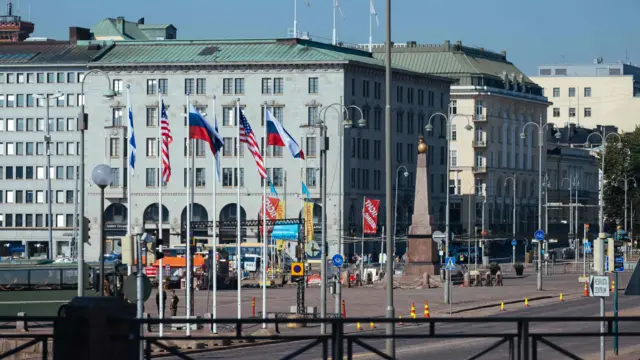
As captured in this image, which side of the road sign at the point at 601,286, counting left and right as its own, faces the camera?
front

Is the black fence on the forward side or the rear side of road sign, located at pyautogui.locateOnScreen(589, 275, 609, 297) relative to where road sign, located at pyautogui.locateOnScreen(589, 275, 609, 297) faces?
on the forward side
